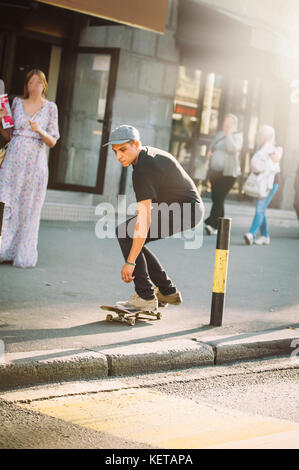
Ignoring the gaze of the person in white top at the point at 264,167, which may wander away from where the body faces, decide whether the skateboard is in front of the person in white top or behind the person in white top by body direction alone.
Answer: in front

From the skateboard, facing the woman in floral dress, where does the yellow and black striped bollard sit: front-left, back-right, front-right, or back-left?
back-right

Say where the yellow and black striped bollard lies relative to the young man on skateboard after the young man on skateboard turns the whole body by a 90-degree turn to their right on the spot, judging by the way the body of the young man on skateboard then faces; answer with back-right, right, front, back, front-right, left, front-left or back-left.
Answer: right

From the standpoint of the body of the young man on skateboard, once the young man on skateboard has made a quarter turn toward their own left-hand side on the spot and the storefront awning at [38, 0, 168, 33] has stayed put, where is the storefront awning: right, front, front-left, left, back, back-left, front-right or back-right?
back

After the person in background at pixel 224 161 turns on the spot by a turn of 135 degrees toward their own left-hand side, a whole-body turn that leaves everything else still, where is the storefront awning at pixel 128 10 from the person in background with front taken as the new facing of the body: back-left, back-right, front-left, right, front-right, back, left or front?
back-right

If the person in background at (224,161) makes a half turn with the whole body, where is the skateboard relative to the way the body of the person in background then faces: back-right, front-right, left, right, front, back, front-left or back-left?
back-right

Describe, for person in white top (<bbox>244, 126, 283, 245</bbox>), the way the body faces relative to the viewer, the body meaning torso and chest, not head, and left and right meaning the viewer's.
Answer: facing the viewer and to the left of the viewer

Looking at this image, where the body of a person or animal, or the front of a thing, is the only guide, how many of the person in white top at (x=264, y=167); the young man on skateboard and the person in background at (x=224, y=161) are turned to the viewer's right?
0

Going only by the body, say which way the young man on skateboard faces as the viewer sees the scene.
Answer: to the viewer's left

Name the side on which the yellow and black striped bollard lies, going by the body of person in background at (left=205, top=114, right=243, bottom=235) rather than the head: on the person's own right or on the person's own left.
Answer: on the person's own left

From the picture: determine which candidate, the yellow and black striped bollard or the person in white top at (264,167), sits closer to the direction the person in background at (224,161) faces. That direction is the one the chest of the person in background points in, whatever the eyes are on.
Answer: the yellow and black striped bollard

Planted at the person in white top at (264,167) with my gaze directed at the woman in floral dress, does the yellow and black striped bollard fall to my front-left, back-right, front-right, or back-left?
front-left
